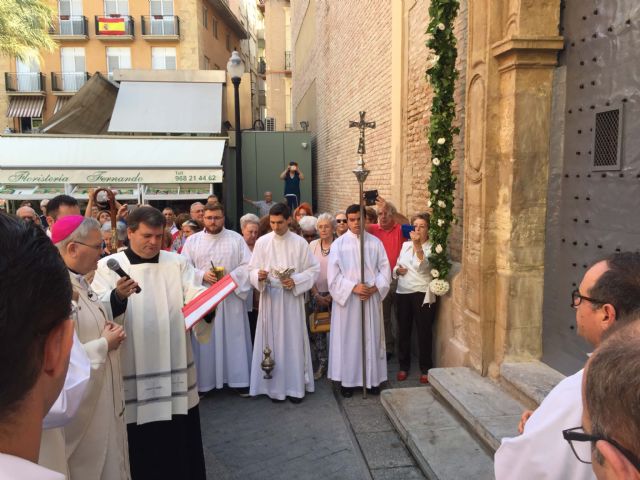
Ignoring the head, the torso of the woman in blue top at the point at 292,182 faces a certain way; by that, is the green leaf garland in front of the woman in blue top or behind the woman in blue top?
in front

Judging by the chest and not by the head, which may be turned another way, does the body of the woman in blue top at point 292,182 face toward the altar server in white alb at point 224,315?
yes

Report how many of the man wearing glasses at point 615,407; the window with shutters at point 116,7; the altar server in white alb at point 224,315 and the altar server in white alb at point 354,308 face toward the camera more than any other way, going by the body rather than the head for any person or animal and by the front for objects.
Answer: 3

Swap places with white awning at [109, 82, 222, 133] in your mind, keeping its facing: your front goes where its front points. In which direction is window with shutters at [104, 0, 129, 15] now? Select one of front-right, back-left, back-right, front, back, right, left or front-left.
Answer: back

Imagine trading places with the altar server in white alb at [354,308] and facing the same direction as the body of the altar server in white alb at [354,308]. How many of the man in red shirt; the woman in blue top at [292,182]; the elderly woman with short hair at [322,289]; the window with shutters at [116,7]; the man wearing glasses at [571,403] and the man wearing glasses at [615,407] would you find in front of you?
2

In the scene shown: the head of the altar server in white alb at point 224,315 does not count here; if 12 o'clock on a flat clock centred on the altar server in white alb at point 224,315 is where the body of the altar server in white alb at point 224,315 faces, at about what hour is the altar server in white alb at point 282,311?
the altar server in white alb at point 282,311 is roughly at 10 o'clock from the altar server in white alb at point 224,315.

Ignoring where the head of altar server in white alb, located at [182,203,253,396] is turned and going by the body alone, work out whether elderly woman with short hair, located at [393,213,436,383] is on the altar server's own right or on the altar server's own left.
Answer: on the altar server's own left
